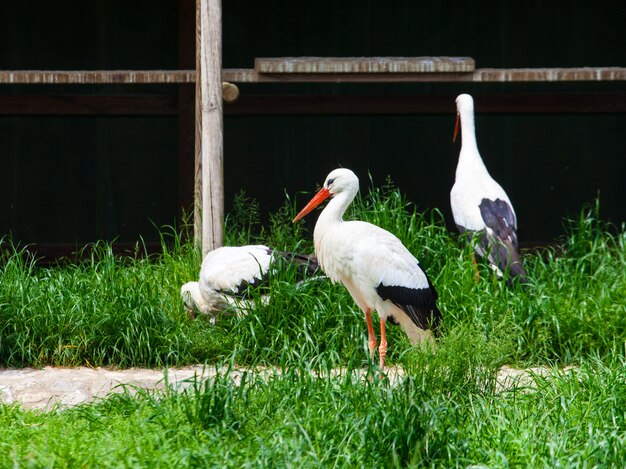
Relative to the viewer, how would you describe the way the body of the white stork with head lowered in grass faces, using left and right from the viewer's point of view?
facing to the left of the viewer

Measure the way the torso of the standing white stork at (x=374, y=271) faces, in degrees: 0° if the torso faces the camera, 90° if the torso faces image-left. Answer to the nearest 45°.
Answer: approximately 90°

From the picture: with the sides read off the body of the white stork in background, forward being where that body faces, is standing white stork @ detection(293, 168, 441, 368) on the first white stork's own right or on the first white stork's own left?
on the first white stork's own left

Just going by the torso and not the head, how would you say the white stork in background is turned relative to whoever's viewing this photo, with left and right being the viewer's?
facing away from the viewer and to the left of the viewer

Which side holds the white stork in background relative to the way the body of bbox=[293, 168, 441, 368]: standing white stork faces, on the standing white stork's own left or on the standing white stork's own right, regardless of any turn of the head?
on the standing white stork's own right

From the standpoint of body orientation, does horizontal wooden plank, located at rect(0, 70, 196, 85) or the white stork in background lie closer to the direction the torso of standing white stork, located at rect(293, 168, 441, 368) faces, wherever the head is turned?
the horizontal wooden plank

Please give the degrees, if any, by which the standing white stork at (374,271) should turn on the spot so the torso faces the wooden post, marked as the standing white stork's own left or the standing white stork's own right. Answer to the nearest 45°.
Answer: approximately 45° to the standing white stork's own right

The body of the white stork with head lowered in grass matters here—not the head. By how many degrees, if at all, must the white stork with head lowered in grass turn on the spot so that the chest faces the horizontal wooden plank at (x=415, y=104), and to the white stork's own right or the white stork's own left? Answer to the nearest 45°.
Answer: approximately 135° to the white stork's own right

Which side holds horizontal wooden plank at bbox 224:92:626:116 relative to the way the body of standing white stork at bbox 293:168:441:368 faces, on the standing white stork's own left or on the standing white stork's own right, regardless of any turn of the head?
on the standing white stork's own right
